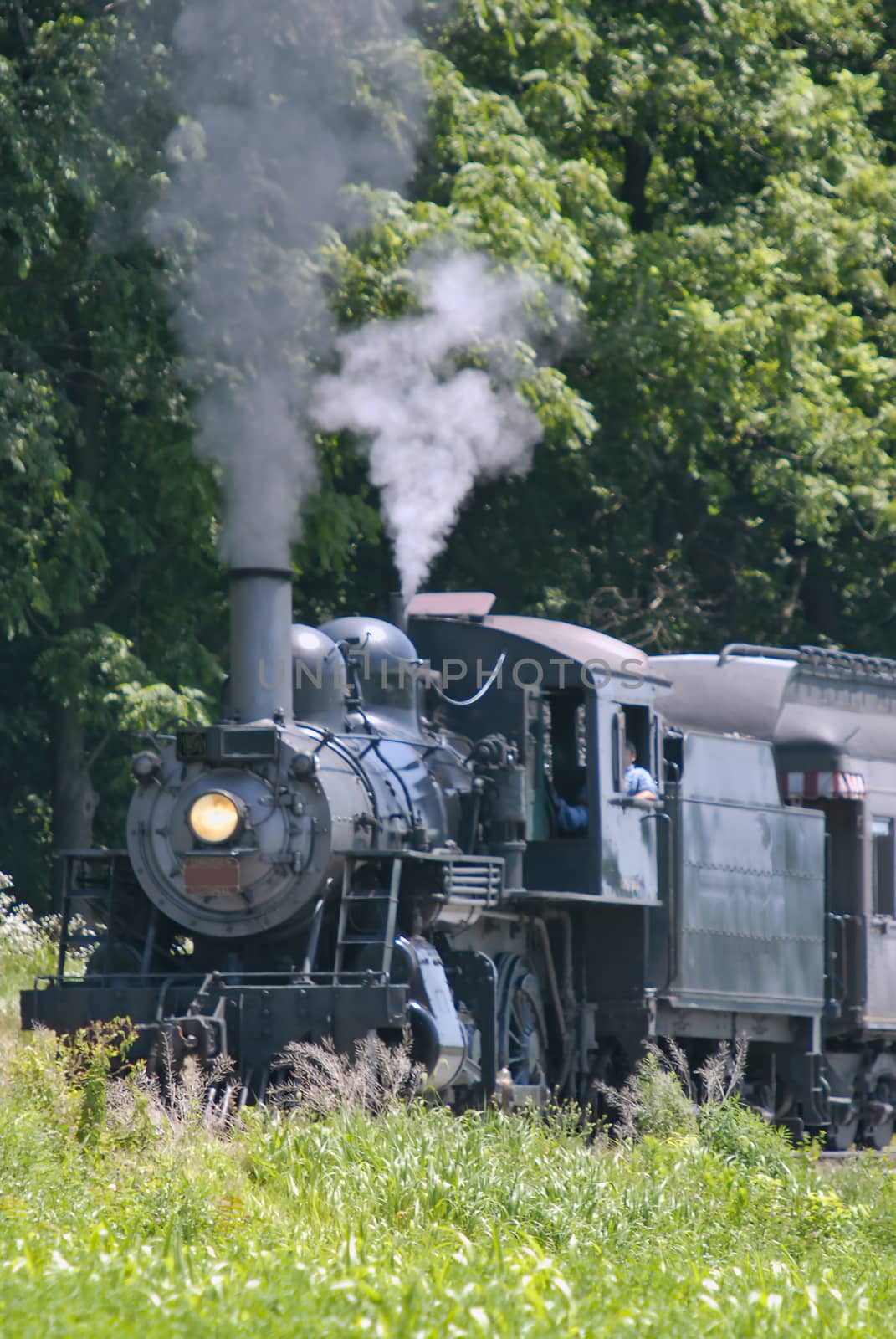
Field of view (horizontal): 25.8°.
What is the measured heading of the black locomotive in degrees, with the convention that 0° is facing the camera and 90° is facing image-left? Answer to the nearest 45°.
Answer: approximately 45°

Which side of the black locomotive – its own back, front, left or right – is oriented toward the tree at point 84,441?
right
